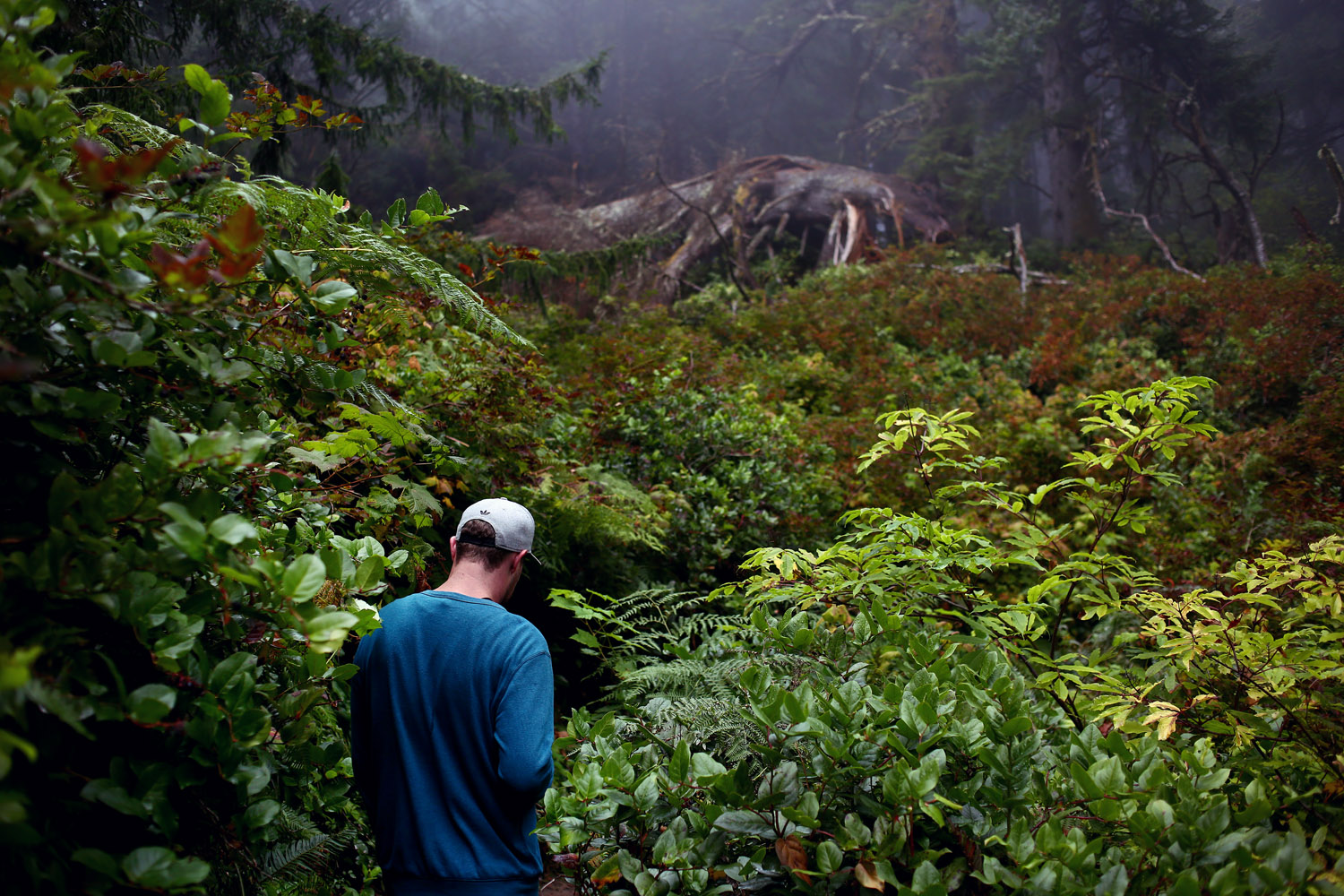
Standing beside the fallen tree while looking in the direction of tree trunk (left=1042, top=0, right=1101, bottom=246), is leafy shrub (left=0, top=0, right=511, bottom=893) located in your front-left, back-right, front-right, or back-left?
back-right

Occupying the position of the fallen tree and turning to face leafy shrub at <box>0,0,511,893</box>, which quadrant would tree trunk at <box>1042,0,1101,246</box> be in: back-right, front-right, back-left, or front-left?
back-left

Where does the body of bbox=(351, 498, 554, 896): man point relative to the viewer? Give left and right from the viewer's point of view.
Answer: facing away from the viewer and to the right of the viewer

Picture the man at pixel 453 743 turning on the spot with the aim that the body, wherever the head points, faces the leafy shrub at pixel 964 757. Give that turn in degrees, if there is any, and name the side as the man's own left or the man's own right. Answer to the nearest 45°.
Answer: approximately 45° to the man's own right
